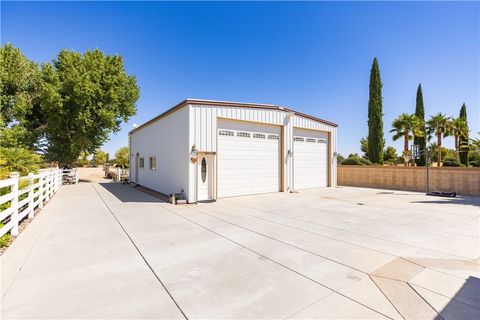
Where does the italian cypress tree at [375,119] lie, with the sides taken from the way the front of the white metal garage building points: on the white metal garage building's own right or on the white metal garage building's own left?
on the white metal garage building's own left

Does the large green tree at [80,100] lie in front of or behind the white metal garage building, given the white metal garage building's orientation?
behind

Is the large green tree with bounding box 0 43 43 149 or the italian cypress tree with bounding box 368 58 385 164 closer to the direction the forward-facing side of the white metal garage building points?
the italian cypress tree

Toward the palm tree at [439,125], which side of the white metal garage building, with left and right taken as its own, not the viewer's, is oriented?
left

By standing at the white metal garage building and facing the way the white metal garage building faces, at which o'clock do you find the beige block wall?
The beige block wall is roughly at 10 o'clock from the white metal garage building.

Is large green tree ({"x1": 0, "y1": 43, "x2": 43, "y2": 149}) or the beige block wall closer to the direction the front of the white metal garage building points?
the beige block wall

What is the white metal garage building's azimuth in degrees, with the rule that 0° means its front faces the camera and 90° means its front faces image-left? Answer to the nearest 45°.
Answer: approximately 315°
